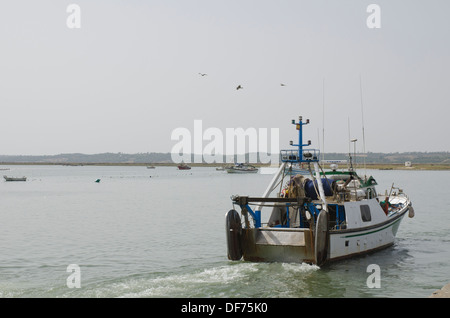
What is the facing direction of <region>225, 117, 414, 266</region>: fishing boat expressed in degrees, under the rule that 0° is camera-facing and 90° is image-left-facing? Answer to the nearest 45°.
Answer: approximately 225°
